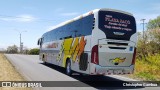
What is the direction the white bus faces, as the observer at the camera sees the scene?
facing away from the viewer and to the left of the viewer
